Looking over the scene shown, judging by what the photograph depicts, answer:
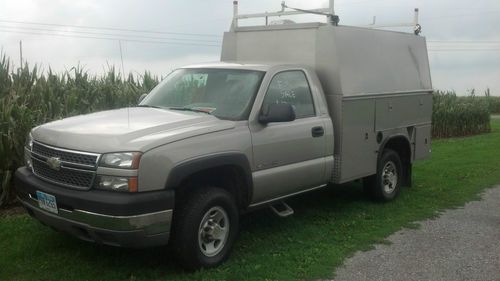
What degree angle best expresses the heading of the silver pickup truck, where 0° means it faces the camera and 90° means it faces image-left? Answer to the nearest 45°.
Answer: approximately 45°
